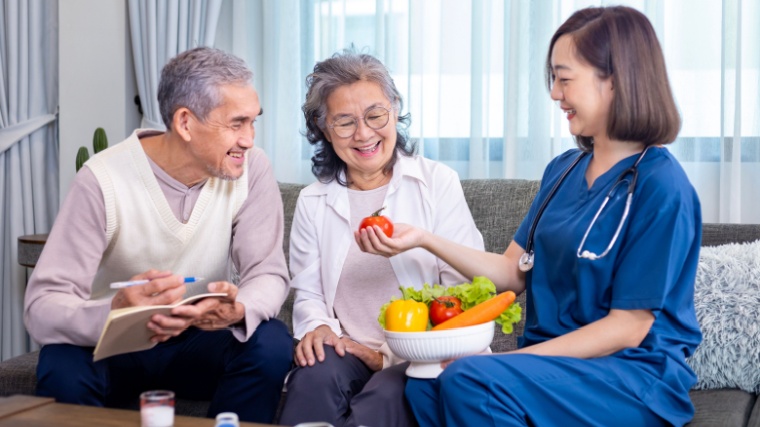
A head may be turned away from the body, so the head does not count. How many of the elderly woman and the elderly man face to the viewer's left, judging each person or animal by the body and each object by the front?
0

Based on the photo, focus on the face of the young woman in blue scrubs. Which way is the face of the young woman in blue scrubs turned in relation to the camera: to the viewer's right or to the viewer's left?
to the viewer's left

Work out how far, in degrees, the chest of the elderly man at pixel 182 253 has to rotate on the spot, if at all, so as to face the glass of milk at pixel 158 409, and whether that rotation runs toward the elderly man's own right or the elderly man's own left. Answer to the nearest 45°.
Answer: approximately 45° to the elderly man's own right

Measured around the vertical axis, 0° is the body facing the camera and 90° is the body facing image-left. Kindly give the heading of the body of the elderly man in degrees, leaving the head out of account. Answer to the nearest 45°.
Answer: approximately 315°

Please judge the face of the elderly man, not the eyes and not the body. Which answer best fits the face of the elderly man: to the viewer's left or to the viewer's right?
to the viewer's right

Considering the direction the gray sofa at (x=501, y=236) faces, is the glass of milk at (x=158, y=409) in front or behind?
in front

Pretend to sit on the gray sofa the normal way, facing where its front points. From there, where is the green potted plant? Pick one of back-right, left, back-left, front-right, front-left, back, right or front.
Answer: back-right

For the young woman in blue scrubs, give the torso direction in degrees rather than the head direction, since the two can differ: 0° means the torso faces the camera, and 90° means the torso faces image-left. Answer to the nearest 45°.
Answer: approximately 45°

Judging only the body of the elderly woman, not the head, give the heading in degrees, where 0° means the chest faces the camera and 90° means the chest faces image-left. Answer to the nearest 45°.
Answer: approximately 0°

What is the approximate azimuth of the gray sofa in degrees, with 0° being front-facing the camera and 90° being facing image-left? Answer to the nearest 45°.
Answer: approximately 0°

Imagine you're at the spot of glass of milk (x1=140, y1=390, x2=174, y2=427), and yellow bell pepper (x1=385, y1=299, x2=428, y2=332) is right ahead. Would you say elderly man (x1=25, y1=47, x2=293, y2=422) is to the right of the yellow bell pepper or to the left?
left

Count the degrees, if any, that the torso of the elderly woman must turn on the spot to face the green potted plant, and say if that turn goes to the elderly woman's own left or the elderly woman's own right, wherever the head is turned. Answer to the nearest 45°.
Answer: approximately 135° to the elderly woman's own right
